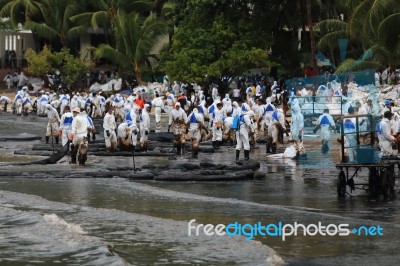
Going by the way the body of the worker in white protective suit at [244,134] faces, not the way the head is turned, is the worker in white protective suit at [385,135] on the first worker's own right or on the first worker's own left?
on the first worker's own right

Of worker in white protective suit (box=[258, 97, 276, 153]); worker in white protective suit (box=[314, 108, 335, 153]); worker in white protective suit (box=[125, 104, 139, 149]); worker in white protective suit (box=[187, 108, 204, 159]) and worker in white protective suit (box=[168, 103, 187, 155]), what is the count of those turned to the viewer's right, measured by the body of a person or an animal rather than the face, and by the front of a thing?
1

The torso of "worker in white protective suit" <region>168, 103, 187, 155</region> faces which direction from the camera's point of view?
toward the camera

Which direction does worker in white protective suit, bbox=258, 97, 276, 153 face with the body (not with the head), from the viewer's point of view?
away from the camera

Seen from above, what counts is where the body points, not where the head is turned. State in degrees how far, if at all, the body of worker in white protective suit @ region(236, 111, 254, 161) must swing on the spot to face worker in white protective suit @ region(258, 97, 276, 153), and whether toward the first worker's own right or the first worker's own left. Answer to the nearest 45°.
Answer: approximately 45° to the first worker's own left
